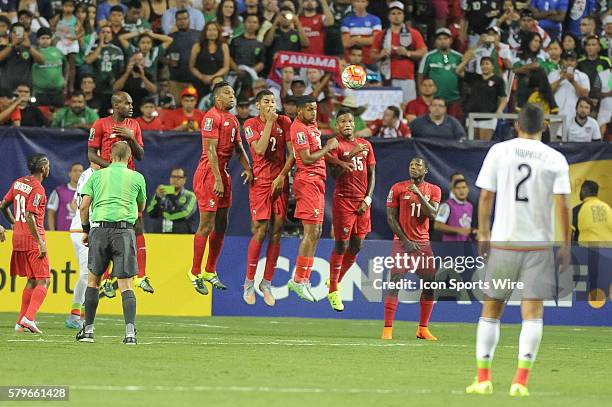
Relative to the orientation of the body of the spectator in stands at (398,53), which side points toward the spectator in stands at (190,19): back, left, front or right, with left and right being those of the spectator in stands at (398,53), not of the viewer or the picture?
right

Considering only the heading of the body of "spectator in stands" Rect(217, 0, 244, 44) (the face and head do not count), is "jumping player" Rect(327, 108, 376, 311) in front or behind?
in front

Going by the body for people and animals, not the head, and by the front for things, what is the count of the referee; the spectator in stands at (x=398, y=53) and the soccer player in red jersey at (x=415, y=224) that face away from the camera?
1

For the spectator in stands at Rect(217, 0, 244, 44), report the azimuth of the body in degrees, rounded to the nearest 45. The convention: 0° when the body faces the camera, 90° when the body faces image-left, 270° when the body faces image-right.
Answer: approximately 0°

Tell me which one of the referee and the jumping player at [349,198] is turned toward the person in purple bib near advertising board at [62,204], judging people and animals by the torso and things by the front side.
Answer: the referee

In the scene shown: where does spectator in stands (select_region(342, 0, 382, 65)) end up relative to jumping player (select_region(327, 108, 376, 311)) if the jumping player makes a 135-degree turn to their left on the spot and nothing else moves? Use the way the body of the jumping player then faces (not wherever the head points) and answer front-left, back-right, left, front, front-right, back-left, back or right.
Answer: front-left

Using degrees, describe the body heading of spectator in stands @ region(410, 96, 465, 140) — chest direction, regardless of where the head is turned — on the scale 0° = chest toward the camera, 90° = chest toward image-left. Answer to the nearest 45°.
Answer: approximately 0°

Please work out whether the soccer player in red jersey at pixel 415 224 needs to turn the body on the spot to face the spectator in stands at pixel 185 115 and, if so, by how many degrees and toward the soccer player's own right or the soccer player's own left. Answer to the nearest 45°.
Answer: approximately 135° to the soccer player's own right

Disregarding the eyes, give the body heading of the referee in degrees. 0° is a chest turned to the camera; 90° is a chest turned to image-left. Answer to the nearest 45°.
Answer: approximately 180°
